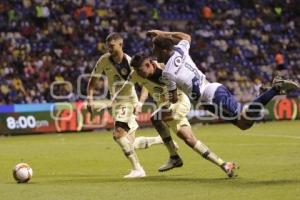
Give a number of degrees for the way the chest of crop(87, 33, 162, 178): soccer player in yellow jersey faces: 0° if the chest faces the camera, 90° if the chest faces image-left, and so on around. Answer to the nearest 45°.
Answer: approximately 45°

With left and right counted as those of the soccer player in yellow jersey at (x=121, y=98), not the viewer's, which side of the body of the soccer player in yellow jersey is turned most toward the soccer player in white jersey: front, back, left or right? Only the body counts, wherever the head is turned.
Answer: left

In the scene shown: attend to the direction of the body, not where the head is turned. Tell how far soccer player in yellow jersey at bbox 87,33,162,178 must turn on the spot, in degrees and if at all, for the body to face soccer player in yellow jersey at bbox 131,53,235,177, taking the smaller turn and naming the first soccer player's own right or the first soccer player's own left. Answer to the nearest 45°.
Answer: approximately 90° to the first soccer player's own left
